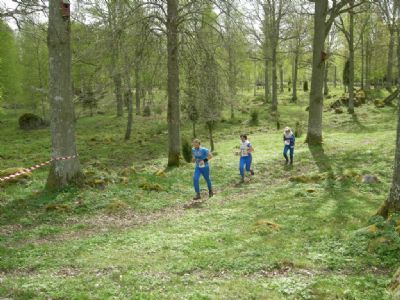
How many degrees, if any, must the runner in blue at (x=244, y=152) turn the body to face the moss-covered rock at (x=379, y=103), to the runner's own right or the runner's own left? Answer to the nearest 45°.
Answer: approximately 180°

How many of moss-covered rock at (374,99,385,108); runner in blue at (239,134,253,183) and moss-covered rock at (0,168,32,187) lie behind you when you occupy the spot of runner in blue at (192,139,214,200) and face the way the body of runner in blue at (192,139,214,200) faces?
2

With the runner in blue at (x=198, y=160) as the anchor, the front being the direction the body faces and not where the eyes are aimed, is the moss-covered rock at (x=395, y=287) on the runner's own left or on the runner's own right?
on the runner's own left

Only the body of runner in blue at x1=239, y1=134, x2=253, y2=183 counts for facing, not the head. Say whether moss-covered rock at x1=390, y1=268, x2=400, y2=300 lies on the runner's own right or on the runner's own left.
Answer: on the runner's own left

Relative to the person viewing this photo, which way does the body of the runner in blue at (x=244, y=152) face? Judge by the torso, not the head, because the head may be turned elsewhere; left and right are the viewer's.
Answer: facing the viewer and to the left of the viewer

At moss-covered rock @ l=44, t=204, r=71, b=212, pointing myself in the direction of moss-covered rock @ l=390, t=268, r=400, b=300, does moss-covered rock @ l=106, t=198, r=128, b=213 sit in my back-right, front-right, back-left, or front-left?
front-left

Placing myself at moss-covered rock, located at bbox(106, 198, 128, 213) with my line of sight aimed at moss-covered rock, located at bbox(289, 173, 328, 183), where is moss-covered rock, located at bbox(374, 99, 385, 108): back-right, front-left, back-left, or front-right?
front-left

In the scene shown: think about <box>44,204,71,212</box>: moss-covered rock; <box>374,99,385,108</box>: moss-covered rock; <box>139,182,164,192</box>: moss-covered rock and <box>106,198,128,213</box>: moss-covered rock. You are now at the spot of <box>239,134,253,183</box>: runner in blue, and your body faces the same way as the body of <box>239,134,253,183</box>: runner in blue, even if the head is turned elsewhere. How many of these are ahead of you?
3

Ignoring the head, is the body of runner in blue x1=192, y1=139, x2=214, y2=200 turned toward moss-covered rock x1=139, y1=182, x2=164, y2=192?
no

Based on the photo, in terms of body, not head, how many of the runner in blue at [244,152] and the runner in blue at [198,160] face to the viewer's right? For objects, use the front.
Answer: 0

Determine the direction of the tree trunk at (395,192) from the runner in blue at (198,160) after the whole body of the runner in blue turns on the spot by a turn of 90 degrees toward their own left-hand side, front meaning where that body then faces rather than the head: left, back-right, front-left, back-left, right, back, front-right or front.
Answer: front

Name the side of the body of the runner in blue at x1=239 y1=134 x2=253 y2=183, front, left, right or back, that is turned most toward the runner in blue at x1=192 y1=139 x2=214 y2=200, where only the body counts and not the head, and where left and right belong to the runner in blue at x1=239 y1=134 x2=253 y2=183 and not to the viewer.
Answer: front

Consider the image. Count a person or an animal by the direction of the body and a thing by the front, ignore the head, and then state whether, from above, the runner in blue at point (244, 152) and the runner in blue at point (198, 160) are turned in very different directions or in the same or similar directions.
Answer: same or similar directions

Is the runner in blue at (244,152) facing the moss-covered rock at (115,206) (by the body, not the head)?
yes

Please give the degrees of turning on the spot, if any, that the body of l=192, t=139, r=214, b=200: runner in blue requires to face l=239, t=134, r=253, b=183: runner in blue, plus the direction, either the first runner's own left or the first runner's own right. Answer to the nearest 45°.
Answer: approximately 180°
